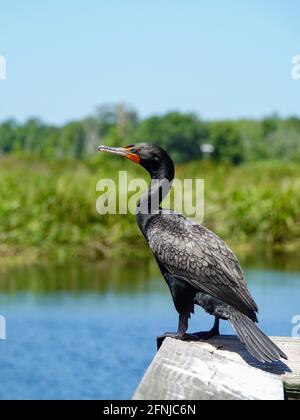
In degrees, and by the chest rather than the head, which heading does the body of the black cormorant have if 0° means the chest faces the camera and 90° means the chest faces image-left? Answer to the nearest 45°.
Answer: approximately 90°
